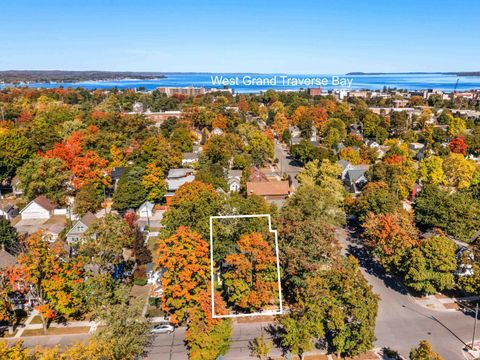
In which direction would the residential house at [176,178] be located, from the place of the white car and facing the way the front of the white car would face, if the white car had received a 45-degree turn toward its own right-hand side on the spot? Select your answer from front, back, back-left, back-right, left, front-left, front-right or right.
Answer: front-right

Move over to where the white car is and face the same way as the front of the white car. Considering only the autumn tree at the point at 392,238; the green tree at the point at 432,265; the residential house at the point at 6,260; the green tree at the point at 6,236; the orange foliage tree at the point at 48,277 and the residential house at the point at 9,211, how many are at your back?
2

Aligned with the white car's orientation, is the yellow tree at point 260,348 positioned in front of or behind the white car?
behind

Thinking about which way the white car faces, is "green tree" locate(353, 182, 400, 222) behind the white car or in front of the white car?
behind

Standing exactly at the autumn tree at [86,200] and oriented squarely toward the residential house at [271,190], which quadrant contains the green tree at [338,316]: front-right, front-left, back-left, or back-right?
front-right

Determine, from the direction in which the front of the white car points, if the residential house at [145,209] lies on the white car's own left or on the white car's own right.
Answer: on the white car's own right

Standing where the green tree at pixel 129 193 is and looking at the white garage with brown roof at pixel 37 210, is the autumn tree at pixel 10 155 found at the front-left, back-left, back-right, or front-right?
front-right

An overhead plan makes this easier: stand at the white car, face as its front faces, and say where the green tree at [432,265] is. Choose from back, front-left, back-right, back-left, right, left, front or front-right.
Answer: back

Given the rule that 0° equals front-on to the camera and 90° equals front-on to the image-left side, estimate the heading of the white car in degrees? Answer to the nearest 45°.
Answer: approximately 90°
